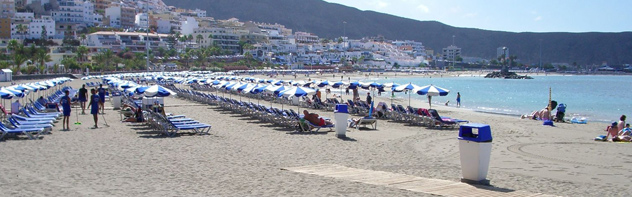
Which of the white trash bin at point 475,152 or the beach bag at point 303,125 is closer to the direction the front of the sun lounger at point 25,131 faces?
the beach bag

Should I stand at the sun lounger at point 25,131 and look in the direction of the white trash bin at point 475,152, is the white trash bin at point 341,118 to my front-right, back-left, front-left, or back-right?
front-left

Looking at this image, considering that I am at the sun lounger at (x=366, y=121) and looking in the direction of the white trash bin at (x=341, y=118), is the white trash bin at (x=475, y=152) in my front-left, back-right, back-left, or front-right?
front-left

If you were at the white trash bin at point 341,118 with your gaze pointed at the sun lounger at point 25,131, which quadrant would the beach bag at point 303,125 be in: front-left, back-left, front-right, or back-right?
front-right

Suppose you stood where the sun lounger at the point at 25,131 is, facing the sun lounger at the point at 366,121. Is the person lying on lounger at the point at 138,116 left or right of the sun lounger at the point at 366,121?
left

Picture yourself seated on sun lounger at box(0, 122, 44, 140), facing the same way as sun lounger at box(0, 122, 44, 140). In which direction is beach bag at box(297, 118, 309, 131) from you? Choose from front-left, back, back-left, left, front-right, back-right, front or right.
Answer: front

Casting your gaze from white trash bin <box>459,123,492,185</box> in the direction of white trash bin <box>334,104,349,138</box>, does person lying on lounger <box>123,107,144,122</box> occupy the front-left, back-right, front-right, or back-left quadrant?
front-left

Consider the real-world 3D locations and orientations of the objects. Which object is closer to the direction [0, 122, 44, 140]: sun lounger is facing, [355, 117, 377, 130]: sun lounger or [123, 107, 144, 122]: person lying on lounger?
the sun lounger

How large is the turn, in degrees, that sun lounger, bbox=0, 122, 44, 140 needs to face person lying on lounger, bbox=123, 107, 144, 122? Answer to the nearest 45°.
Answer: approximately 45° to its left

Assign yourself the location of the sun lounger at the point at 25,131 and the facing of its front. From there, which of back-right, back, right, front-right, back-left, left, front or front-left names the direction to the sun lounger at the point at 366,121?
front

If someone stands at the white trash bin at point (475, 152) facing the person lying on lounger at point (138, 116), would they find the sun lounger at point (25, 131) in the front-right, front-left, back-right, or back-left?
front-left

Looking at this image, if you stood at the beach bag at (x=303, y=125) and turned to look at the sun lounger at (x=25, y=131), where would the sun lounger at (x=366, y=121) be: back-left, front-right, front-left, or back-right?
back-right

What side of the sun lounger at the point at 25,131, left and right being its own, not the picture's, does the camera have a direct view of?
right

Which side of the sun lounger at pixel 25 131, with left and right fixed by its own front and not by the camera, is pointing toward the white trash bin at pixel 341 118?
front
